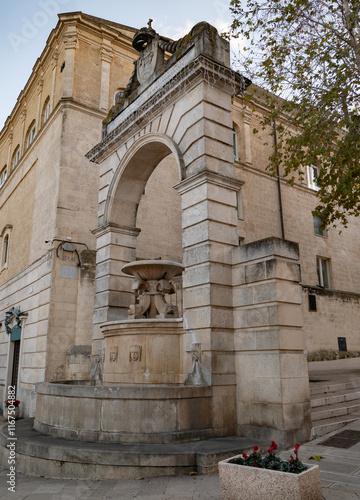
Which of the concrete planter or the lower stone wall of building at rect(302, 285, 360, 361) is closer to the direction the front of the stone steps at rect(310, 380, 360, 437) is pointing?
the concrete planter

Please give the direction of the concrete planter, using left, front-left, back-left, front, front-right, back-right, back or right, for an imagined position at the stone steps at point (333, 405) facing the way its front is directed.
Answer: front-right

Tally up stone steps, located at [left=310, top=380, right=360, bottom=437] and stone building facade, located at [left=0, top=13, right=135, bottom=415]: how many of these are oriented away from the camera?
0

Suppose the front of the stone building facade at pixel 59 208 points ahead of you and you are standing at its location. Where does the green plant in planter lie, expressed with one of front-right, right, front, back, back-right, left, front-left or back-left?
front-left
